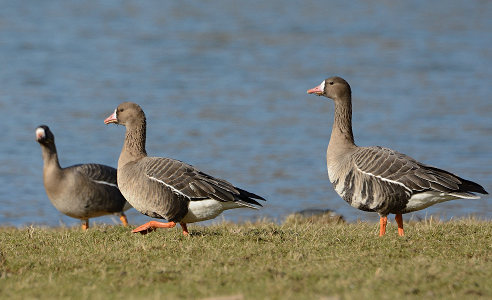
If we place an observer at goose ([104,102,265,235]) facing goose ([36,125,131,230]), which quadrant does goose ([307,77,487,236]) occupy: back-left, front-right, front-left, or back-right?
back-right

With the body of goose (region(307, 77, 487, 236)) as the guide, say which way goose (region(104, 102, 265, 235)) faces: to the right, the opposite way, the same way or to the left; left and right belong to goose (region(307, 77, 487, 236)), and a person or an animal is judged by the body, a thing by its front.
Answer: the same way

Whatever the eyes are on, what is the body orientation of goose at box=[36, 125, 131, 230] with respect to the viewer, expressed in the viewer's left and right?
facing the viewer and to the left of the viewer

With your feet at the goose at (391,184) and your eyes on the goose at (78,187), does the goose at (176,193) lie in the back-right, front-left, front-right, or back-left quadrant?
front-left

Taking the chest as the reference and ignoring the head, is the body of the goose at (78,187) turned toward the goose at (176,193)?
no

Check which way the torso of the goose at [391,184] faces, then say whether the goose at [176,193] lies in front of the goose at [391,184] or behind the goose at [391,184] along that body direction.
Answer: in front

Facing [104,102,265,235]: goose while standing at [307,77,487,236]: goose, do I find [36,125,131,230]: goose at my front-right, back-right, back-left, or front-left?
front-right

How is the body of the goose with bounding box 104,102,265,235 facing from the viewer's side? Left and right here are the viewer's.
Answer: facing to the left of the viewer

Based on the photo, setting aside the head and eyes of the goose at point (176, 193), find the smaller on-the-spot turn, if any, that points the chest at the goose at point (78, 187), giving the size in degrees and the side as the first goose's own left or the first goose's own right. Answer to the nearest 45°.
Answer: approximately 45° to the first goose's own right

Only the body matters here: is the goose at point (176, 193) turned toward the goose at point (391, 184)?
no

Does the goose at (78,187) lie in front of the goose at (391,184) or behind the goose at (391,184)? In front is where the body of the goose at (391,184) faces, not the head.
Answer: in front

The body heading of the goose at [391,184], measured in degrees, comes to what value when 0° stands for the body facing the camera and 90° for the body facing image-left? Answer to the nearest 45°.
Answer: approximately 90°

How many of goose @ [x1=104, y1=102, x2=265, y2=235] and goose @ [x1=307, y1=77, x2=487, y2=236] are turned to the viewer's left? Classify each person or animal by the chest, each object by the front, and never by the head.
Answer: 2
